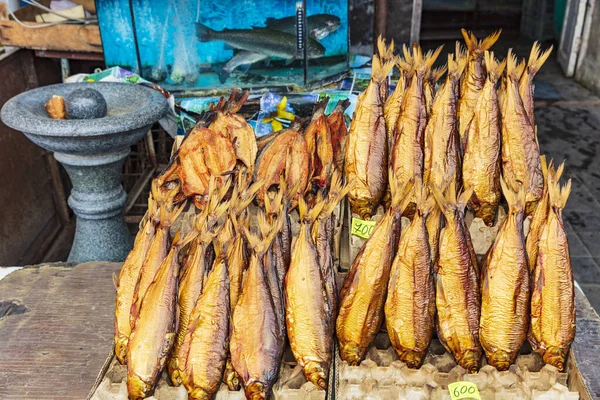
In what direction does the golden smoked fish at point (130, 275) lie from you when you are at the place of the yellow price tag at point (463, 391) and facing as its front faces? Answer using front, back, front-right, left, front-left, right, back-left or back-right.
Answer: right

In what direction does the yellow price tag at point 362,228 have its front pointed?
toward the camera

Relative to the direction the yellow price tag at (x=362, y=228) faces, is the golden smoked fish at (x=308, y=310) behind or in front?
in front

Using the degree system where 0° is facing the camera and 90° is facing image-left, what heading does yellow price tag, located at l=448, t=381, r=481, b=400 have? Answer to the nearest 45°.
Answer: approximately 0°

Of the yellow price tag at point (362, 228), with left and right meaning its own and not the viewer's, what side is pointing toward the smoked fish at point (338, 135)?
back

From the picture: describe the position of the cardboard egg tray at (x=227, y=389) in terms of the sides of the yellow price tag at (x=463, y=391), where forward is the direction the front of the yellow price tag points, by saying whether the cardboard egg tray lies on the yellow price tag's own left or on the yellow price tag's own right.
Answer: on the yellow price tag's own right

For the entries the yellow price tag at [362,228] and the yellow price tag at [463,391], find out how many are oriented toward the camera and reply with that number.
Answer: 2

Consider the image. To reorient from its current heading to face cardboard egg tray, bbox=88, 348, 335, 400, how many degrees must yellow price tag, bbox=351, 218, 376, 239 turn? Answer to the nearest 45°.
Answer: approximately 45° to its right
